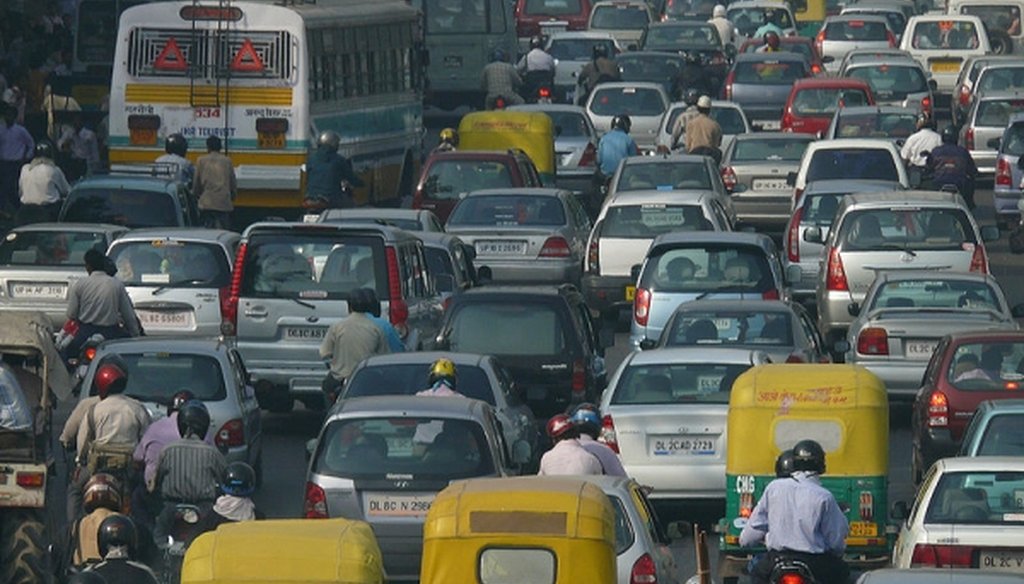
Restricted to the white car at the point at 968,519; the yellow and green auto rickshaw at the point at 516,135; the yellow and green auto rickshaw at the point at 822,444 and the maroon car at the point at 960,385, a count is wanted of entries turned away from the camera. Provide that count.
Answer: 4

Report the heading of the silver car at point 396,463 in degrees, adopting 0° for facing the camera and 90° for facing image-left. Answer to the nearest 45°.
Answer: approximately 180°

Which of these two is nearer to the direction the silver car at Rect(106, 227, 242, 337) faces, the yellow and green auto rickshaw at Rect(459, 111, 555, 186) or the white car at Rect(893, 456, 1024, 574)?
the yellow and green auto rickshaw

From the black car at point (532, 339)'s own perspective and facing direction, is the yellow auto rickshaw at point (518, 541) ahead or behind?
behind

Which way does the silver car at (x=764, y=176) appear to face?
away from the camera

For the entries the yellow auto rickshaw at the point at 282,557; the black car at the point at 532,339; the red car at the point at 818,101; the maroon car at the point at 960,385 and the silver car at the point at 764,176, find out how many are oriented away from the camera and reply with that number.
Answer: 5

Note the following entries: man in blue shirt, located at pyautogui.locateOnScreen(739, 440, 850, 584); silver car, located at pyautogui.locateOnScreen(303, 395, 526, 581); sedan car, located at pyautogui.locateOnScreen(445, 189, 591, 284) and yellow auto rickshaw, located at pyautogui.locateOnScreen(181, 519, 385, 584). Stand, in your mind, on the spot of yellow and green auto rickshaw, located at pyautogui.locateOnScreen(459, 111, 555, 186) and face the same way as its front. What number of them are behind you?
4

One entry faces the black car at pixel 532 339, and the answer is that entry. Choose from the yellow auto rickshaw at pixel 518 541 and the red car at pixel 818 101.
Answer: the yellow auto rickshaw

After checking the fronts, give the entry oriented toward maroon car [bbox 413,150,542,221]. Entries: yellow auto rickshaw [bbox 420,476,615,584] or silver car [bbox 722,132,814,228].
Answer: the yellow auto rickshaw

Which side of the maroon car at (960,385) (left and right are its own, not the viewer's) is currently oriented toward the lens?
back

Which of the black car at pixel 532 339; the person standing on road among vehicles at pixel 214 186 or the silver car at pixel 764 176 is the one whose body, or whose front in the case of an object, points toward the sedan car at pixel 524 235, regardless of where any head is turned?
the black car

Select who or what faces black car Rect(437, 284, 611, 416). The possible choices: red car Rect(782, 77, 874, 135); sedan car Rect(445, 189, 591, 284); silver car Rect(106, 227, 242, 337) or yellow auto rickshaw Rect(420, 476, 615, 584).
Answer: the yellow auto rickshaw

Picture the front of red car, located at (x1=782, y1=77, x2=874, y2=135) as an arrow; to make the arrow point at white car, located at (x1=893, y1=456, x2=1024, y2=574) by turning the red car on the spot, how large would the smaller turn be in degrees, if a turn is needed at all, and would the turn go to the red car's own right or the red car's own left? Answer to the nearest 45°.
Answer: approximately 180°

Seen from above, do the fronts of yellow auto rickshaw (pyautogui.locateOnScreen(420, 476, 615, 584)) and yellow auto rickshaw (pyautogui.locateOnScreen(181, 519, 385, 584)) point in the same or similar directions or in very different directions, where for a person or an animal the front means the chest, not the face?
same or similar directions

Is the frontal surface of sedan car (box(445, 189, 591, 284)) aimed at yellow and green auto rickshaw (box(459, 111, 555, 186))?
yes

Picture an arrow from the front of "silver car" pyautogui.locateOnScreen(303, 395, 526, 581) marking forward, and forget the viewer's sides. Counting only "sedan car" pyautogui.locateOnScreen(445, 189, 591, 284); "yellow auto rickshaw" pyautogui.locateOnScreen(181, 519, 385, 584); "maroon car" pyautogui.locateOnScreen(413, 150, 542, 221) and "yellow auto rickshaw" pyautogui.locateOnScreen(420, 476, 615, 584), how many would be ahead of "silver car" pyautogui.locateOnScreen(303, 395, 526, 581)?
2

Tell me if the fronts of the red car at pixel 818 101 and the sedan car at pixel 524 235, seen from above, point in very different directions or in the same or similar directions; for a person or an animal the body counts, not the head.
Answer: same or similar directions

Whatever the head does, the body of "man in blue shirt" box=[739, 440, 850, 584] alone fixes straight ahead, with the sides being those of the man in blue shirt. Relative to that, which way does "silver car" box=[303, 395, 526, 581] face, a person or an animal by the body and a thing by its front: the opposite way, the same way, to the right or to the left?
the same way

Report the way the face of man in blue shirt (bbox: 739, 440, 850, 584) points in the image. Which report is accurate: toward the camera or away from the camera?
away from the camera

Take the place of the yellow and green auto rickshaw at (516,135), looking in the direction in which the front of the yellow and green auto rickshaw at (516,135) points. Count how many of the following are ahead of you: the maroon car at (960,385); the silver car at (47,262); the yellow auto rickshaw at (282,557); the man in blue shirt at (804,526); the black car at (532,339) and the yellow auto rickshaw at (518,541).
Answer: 0

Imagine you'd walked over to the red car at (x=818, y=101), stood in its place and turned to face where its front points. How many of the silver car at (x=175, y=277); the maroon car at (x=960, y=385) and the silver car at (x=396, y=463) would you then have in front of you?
0

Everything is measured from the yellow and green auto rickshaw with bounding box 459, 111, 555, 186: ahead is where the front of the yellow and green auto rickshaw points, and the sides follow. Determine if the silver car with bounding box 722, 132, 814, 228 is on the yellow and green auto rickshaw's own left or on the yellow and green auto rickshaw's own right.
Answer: on the yellow and green auto rickshaw's own right

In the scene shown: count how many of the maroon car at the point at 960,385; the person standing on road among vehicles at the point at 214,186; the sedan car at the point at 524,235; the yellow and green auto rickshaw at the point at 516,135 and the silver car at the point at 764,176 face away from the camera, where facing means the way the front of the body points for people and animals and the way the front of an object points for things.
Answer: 5

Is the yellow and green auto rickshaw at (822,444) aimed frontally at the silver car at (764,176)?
yes
